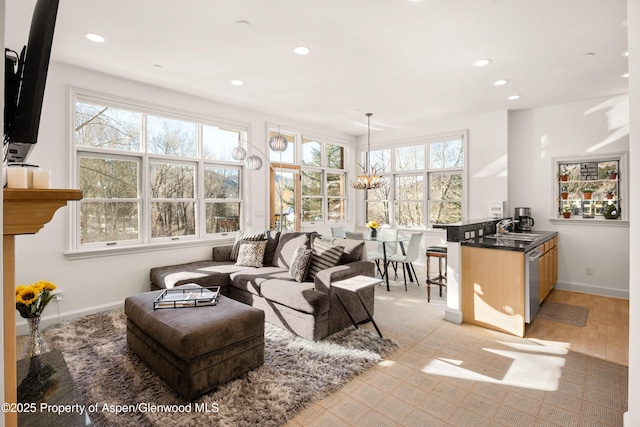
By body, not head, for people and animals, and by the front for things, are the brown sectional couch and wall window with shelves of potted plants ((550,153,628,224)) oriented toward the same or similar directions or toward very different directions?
same or similar directions

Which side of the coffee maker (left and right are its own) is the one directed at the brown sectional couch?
right

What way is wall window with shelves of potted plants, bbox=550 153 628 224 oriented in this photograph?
toward the camera

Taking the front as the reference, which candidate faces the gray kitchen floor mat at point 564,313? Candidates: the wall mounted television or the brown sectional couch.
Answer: the wall mounted television

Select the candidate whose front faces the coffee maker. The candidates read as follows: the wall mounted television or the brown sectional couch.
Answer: the wall mounted television

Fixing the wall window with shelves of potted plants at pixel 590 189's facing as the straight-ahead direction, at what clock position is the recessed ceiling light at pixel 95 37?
The recessed ceiling light is roughly at 1 o'clock from the wall window with shelves of potted plants.

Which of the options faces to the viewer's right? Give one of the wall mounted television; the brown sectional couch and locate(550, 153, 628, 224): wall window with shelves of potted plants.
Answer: the wall mounted television

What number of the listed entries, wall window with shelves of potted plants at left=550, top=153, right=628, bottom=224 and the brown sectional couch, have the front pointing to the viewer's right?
0

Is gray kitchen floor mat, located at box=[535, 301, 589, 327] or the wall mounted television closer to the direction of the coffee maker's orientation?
the gray kitchen floor mat

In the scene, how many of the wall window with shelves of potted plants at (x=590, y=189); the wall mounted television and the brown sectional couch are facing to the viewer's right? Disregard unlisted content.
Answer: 1

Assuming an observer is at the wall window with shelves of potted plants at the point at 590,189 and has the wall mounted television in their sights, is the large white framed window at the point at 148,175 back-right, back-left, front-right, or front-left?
front-right

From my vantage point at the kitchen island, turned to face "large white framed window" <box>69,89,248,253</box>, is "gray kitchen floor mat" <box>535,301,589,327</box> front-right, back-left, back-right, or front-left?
back-right

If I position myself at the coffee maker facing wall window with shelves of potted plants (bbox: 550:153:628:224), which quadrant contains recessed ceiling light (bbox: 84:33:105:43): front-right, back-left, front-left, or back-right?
back-right

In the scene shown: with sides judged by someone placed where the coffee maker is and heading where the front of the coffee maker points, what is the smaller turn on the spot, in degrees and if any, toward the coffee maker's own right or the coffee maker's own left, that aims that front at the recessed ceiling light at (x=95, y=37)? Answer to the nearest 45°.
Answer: approximately 90° to the coffee maker's own right

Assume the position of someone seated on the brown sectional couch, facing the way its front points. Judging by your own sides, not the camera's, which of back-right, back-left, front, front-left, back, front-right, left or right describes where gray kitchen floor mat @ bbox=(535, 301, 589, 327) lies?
back-left

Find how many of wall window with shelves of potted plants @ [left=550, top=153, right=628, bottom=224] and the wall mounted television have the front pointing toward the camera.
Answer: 1

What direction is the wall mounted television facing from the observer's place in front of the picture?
facing to the right of the viewer
